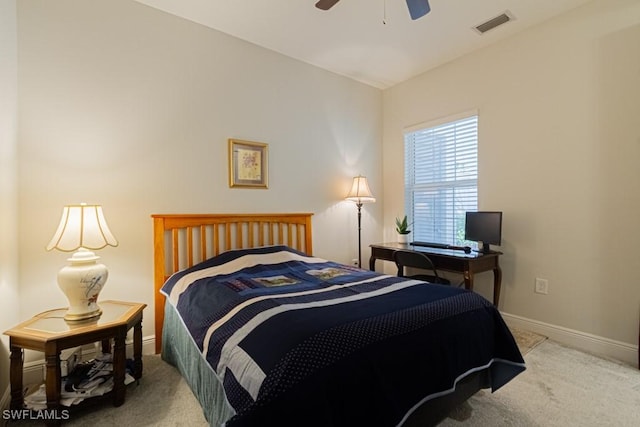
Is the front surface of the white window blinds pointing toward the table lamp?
yes

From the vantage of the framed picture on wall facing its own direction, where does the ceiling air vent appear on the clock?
The ceiling air vent is roughly at 11 o'clock from the framed picture on wall.

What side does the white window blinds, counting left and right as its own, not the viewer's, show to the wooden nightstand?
front

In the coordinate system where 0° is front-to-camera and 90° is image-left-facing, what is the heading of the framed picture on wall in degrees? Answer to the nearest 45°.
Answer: approximately 315°

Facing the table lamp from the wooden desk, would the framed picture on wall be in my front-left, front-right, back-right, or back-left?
front-right

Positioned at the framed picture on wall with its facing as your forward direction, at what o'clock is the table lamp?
The table lamp is roughly at 3 o'clock from the framed picture on wall.

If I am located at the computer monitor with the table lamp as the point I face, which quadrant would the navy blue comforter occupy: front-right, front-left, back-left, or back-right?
front-left

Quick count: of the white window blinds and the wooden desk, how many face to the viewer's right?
0

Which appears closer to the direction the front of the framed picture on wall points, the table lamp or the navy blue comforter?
the navy blue comforter

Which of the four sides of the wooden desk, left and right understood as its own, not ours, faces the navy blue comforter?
front

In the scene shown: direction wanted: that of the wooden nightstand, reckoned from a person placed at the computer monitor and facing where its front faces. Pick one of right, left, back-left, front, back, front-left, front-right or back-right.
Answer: front

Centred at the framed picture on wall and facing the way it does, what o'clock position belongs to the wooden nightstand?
The wooden nightstand is roughly at 3 o'clock from the framed picture on wall.

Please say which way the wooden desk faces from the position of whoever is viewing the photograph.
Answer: facing the viewer and to the left of the viewer
